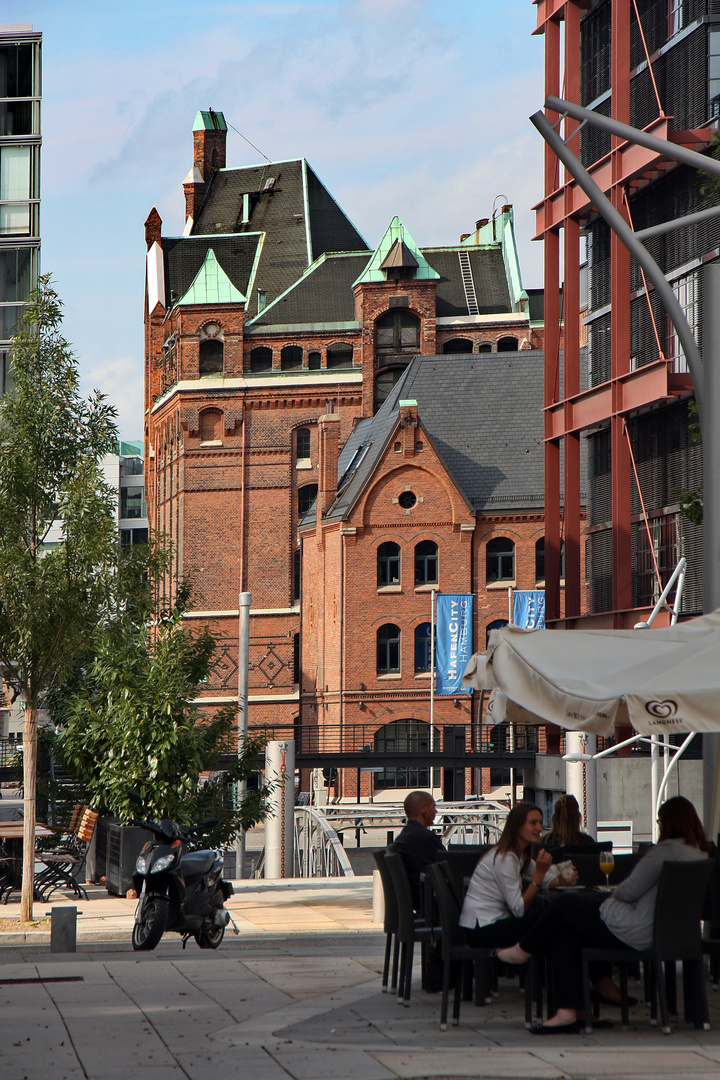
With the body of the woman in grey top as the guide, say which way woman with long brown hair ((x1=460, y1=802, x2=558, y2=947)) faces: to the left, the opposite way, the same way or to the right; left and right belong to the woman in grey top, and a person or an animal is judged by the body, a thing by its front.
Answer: the opposite way

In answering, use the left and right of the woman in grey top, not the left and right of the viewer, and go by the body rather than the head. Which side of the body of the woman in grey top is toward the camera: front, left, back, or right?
left

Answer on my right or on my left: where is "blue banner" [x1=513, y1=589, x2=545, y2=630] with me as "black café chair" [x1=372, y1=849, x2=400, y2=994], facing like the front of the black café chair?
on my left

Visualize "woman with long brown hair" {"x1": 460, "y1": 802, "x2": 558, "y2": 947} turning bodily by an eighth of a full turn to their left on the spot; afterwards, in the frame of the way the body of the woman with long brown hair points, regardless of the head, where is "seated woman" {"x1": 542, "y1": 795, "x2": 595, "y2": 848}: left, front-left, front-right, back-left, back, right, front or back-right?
front-left

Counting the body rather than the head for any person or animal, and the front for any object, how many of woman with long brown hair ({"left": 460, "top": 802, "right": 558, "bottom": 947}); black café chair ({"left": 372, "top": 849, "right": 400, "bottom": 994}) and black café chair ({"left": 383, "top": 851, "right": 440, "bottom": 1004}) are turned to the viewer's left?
0

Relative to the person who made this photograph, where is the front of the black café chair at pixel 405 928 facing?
facing to the right of the viewer

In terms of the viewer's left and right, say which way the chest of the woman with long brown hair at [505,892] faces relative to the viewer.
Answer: facing to the right of the viewer

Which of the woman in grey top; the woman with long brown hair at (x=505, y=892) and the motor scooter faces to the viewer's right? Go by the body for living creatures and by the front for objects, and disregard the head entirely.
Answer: the woman with long brown hair
